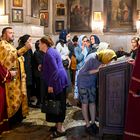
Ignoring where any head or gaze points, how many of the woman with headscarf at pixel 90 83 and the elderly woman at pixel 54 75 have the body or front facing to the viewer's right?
1

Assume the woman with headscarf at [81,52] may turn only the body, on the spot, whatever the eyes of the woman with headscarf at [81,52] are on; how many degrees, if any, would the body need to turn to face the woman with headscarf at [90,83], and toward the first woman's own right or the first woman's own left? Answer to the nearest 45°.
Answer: approximately 45° to the first woman's own right

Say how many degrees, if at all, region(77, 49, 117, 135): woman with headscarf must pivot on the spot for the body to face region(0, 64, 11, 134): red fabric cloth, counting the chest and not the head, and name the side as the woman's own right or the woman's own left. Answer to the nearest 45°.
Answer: approximately 180°

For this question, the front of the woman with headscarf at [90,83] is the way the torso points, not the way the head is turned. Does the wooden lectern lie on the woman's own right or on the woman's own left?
on the woman's own right

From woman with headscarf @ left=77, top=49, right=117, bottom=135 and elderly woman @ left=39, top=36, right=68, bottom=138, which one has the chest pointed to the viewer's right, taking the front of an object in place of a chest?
the woman with headscarf

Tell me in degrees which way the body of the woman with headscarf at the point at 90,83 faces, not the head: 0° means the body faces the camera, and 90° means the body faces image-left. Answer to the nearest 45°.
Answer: approximately 270°
